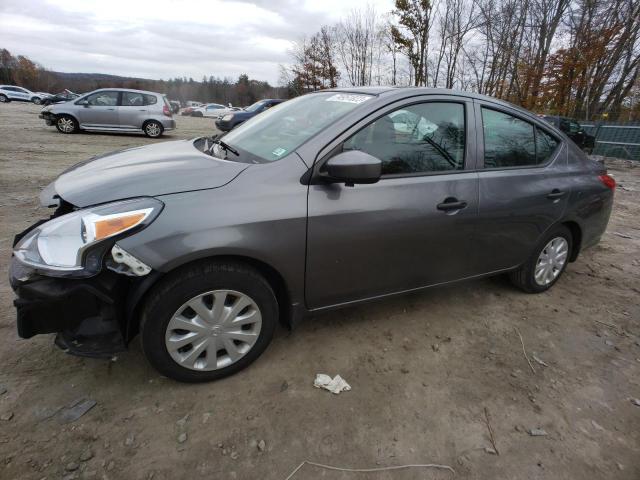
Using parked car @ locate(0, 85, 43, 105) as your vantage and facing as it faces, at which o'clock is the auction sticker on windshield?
The auction sticker on windshield is roughly at 3 o'clock from the parked car.

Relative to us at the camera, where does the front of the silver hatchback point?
facing to the left of the viewer

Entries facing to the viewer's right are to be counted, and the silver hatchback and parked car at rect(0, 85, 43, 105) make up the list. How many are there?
1

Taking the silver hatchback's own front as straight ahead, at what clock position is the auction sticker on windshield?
The auction sticker on windshield is roughly at 9 o'clock from the silver hatchback.

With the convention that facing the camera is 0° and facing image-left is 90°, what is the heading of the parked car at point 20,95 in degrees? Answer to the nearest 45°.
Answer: approximately 270°

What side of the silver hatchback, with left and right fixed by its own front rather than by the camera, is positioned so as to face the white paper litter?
left

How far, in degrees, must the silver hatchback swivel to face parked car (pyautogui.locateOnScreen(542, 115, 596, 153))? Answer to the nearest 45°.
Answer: approximately 180°

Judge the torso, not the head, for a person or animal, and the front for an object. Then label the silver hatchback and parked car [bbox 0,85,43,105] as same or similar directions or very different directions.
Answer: very different directions

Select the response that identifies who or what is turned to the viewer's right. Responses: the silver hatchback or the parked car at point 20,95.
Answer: the parked car
